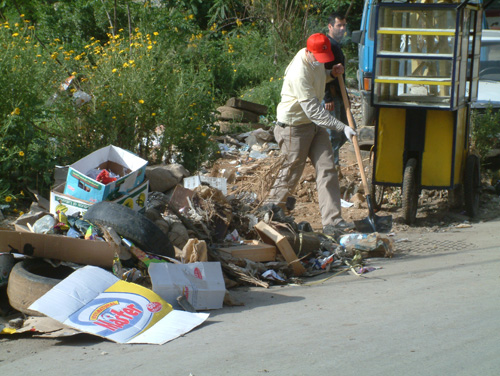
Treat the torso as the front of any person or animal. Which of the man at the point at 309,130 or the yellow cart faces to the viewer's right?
the man

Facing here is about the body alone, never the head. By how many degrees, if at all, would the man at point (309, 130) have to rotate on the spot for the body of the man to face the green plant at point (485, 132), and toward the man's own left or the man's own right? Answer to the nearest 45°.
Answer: approximately 45° to the man's own left

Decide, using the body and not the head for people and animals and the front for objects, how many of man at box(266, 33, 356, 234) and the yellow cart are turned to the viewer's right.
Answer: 1

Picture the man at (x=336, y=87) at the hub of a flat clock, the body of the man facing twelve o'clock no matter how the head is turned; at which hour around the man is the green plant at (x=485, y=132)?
The green plant is roughly at 10 o'clock from the man.

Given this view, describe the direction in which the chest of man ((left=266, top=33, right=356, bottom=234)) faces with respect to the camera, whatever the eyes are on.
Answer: to the viewer's right

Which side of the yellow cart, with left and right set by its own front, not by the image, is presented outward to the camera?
front

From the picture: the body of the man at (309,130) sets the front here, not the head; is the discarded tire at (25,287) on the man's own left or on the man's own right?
on the man's own right

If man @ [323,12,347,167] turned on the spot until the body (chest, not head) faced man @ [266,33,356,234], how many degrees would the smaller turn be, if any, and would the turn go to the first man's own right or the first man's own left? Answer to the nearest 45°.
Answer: approximately 45° to the first man's own right

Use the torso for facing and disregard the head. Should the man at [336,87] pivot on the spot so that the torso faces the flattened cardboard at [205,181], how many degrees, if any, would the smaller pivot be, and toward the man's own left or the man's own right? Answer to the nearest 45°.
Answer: approximately 90° to the man's own right
